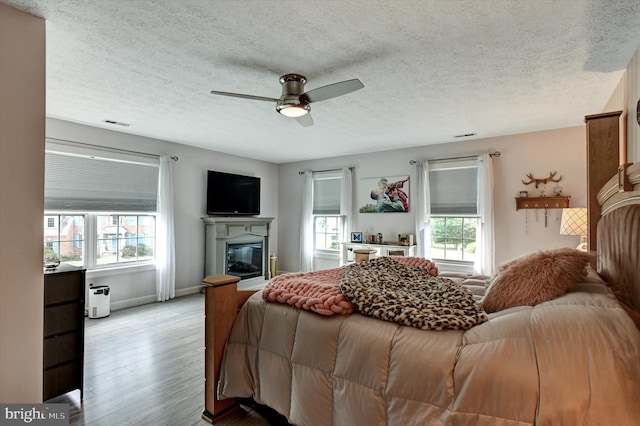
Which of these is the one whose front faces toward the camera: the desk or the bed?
the desk

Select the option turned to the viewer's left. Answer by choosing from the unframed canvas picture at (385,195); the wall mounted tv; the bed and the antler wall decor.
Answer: the bed

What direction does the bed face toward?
to the viewer's left

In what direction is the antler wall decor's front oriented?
toward the camera

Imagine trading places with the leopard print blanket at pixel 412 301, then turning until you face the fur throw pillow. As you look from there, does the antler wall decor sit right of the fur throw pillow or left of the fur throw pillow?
left

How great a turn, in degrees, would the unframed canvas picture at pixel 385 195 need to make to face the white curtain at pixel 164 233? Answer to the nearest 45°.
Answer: approximately 45° to its right

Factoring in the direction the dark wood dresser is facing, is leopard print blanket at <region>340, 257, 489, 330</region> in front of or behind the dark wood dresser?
in front

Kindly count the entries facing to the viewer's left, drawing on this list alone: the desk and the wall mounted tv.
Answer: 0

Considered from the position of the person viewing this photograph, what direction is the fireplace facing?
facing the viewer and to the right of the viewer

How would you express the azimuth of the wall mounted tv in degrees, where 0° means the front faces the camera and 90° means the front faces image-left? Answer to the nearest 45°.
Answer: approximately 315°

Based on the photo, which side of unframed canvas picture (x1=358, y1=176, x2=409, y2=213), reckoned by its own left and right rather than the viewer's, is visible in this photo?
front

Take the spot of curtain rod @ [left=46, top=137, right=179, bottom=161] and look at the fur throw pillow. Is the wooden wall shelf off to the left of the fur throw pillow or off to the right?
left

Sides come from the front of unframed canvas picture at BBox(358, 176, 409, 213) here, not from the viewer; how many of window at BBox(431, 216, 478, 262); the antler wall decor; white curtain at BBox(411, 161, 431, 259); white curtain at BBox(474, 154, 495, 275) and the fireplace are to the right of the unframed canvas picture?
1

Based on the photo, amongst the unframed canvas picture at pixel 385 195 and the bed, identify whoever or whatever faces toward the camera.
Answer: the unframed canvas picture

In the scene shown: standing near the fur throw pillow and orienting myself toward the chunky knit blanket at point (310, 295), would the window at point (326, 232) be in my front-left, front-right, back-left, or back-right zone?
front-right

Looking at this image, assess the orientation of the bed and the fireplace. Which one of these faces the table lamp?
the fireplace

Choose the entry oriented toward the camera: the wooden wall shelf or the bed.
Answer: the wooden wall shelf

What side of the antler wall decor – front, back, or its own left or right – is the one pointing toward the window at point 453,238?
right

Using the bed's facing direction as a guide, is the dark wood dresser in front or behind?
in front
